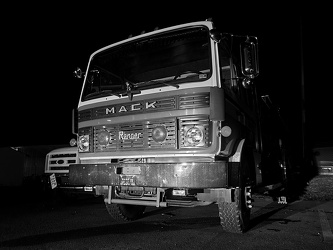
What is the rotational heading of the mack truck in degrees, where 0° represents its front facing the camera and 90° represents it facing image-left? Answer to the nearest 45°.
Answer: approximately 45°
